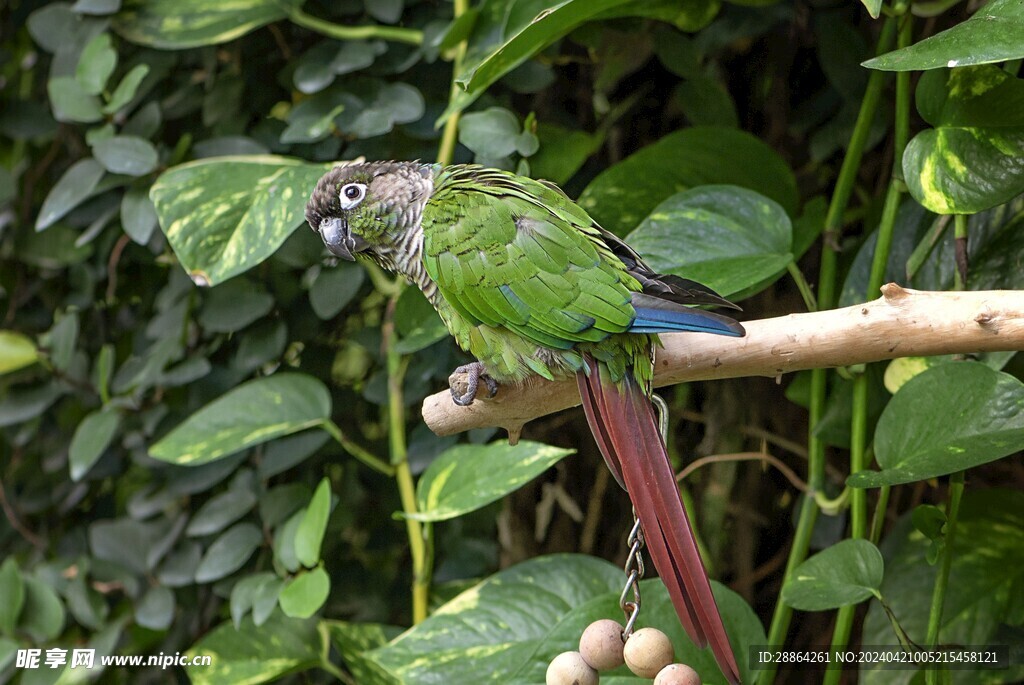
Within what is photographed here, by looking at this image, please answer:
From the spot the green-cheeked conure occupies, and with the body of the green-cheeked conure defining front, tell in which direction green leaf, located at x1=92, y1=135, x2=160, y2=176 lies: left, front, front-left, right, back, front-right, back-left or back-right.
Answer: front-right

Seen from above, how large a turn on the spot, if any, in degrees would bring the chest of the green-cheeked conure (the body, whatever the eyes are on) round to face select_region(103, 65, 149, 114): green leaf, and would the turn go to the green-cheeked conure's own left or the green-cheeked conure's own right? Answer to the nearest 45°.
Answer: approximately 45° to the green-cheeked conure's own right

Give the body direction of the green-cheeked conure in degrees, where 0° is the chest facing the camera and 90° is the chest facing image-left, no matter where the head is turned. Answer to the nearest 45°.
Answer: approximately 90°
